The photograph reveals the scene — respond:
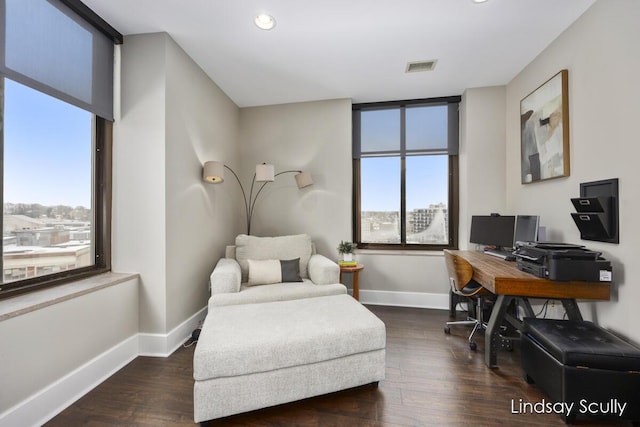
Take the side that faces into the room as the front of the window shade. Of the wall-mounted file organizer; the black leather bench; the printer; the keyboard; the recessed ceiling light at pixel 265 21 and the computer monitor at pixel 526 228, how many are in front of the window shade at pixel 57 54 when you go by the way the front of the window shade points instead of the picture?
6

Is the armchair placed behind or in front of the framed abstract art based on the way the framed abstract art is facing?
in front

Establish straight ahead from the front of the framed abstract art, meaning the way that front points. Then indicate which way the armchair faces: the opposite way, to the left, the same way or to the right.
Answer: to the left

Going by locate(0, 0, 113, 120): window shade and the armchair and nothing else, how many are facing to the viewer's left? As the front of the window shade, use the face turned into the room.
0

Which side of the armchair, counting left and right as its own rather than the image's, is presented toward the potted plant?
left

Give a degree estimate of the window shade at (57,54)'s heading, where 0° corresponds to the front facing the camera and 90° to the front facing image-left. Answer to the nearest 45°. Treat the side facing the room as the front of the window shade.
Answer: approximately 315°

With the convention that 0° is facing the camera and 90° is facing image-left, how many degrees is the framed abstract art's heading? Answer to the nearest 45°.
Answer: approximately 45°

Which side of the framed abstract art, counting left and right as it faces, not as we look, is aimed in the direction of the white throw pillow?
front

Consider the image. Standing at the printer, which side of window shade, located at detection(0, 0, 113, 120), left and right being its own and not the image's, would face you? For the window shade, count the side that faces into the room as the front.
front

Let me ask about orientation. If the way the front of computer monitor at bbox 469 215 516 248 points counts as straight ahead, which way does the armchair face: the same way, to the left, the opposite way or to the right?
to the left
